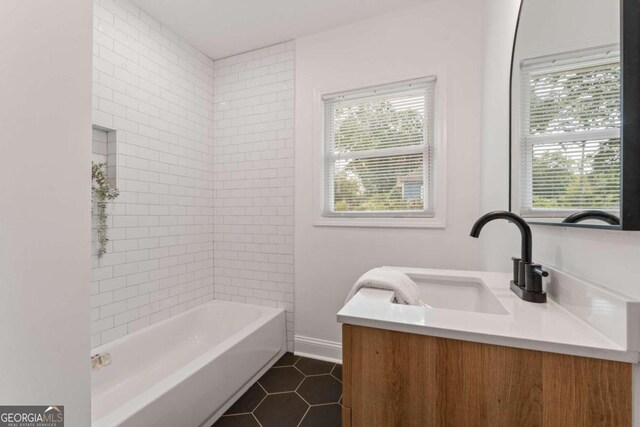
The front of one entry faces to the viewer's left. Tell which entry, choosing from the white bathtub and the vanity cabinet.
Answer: the vanity cabinet

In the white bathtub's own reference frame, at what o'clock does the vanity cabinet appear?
The vanity cabinet is roughly at 1 o'clock from the white bathtub.

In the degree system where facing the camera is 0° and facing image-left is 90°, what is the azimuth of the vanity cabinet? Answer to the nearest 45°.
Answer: approximately 90°

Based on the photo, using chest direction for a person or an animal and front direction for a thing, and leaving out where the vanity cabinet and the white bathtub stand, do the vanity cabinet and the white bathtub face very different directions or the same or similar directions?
very different directions

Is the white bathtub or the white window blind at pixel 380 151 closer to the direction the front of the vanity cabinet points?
the white bathtub

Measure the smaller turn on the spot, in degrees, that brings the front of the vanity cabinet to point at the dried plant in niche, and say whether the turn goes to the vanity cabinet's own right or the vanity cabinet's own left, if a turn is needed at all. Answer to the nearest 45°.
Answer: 0° — it already faces it

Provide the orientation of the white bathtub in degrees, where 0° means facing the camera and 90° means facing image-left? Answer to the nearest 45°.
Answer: approximately 315°

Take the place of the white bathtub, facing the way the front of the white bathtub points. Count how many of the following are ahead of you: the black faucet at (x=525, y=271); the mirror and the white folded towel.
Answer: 3
